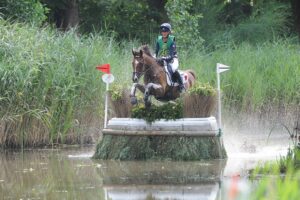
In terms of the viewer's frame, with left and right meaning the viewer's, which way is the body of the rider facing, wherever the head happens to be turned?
facing the viewer and to the left of the viewer

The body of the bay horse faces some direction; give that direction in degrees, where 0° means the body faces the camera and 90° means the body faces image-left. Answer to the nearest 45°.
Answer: approximately 45°

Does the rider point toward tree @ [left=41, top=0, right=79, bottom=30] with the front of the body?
no
